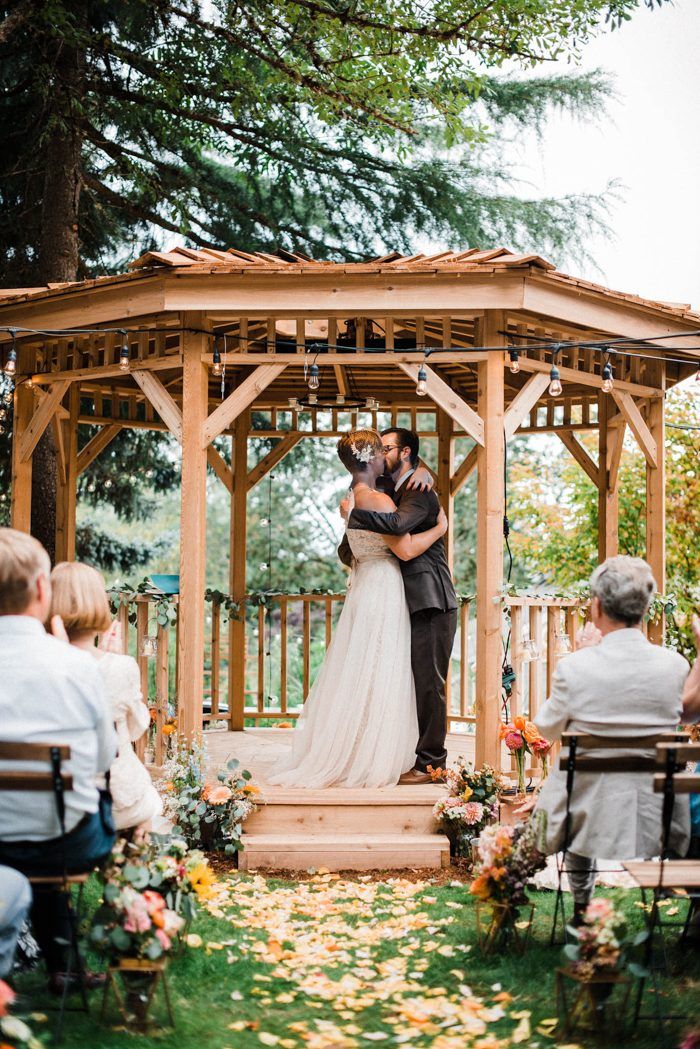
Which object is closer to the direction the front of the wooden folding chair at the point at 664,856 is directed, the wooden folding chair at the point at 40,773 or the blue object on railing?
the blue object on railing

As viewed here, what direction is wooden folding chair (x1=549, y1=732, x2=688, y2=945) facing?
away from the camera

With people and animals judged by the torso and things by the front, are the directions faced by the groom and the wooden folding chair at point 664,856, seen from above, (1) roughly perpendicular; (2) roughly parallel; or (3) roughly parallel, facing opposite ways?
roughly perpendicular

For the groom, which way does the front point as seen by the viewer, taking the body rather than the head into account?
to the viewer's left

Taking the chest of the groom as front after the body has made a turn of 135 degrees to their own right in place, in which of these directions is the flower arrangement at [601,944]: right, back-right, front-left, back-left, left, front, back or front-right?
back-right

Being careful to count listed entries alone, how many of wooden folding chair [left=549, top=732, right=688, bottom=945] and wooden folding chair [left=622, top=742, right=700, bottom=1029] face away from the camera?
2

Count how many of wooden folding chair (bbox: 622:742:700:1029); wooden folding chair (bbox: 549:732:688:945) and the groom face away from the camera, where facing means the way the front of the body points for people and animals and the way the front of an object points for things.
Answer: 2

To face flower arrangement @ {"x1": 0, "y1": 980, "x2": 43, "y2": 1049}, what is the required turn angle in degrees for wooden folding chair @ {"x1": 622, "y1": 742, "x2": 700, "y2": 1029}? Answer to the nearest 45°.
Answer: approximately 135° to its left

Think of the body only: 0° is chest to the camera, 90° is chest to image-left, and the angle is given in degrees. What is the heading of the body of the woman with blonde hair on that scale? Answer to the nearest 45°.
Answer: approximately 225°

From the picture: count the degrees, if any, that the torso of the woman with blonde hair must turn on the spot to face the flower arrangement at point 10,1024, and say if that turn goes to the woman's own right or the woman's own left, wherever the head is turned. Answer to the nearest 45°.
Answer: approximately 135° to the woman's own right

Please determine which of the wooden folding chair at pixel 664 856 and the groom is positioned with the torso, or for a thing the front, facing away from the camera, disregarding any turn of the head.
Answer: the wooden folding chair

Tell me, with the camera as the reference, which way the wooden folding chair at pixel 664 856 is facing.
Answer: facing away from the viewer
